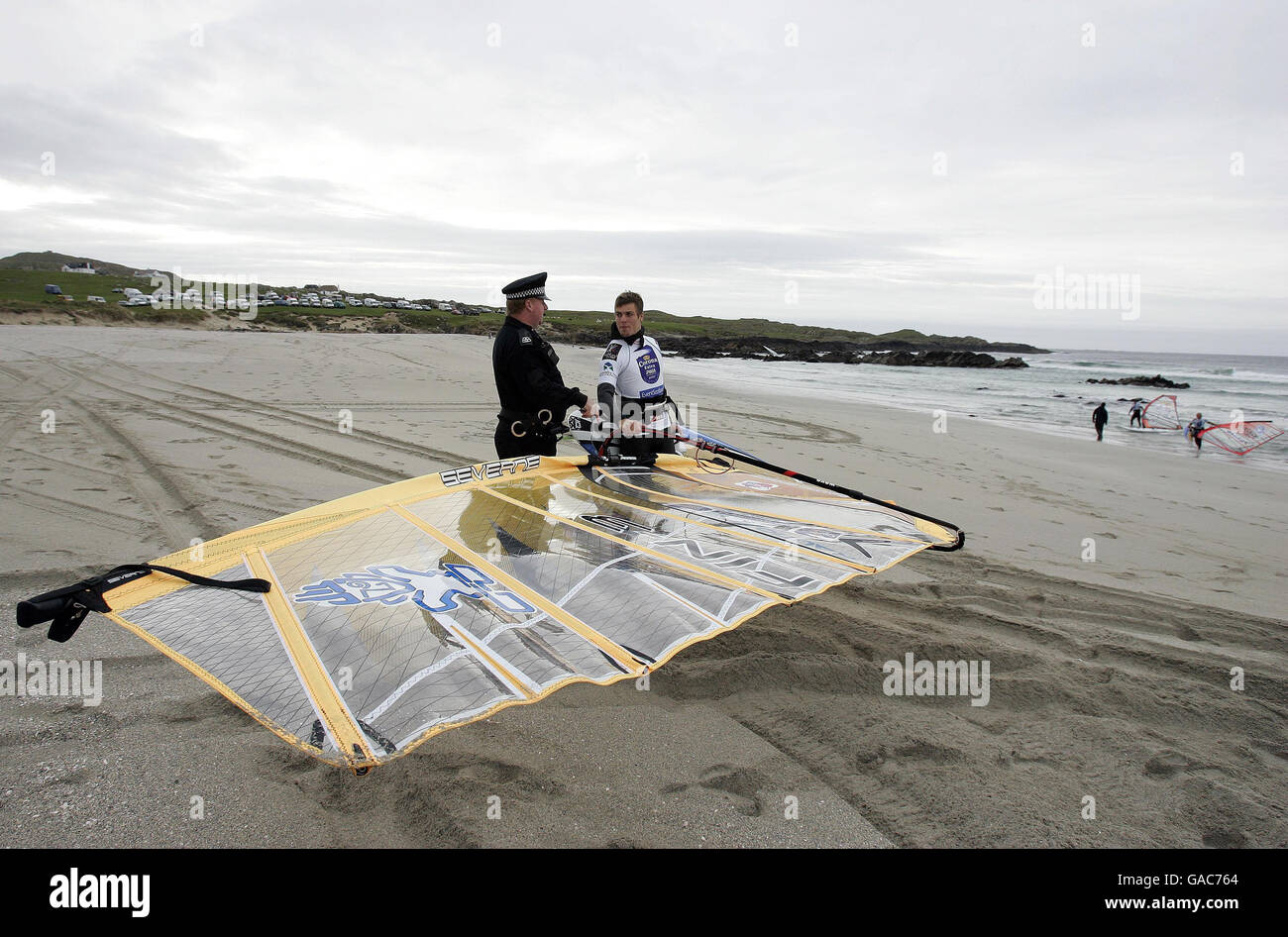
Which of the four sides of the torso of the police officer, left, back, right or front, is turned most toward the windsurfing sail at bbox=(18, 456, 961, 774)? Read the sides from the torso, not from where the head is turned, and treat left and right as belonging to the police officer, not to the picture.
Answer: right

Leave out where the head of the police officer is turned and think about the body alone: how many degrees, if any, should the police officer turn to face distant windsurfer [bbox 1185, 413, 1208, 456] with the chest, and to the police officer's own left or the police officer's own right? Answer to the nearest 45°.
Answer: approximately 45° to the police officer's own left

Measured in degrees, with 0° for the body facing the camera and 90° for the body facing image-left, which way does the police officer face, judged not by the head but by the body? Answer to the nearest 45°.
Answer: approximately 270°
